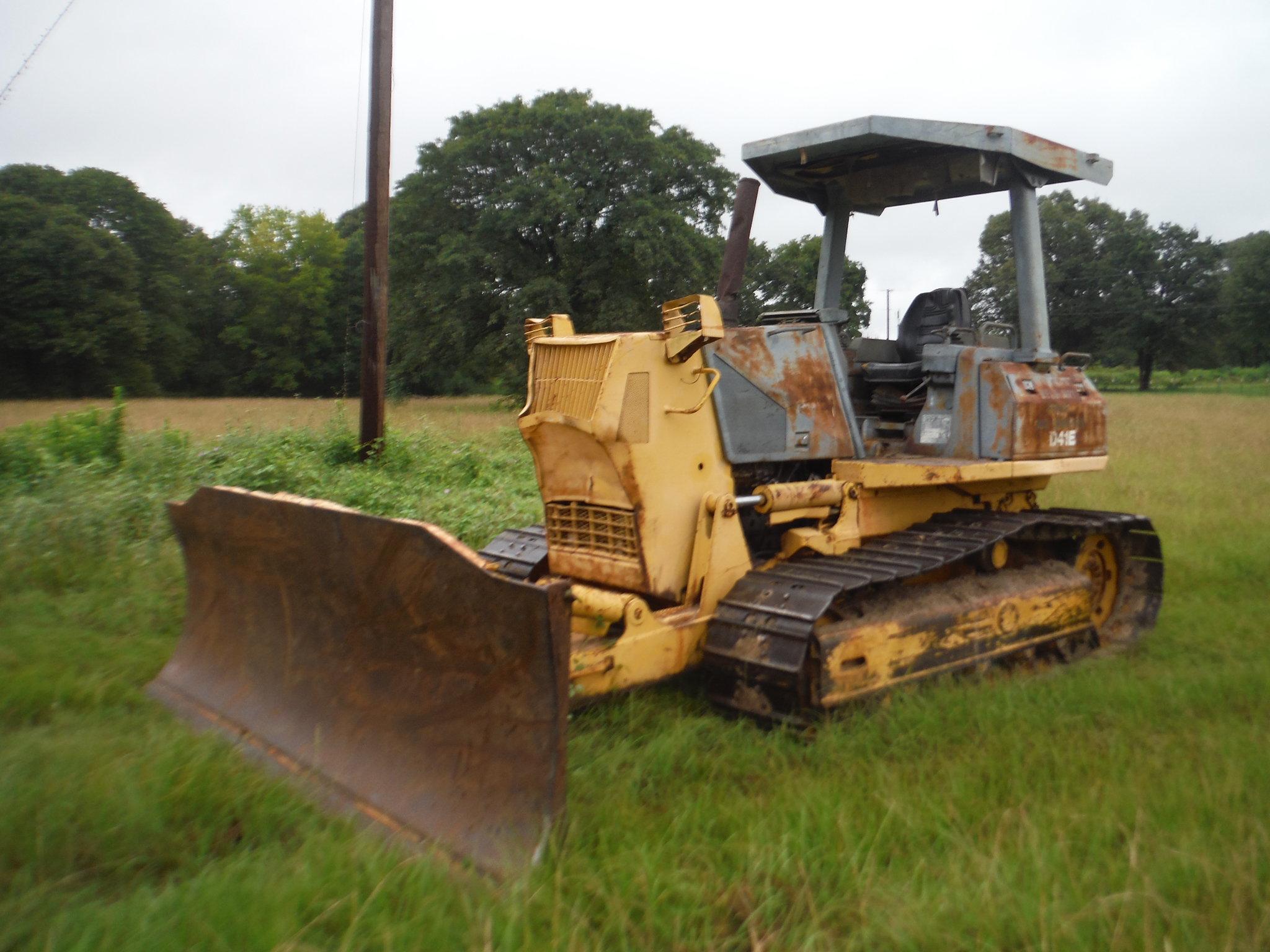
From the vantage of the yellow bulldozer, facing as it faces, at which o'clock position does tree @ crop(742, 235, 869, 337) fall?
The tree is roughly at 5 o'clock from the yellow bulldozer.

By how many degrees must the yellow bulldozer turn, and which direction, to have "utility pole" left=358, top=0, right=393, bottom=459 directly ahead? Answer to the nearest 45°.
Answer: approximately 90° to its right

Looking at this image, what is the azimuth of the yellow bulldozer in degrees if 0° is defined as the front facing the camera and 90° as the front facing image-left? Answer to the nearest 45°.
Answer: approximately 45°

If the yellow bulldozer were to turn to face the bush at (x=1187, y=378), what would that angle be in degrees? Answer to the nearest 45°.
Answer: approximately 180°

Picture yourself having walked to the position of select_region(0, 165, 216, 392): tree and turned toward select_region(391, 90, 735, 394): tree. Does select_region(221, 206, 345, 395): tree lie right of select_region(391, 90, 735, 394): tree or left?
left

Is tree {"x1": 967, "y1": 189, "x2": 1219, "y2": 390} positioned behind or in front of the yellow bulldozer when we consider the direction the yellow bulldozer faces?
behind

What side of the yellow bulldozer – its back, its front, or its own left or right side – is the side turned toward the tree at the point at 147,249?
right

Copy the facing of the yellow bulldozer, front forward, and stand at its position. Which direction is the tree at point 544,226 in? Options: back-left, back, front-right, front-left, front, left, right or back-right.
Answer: back-right

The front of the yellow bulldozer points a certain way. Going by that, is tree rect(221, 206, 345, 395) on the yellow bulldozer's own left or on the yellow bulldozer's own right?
on the yellow bulldozer's own right
